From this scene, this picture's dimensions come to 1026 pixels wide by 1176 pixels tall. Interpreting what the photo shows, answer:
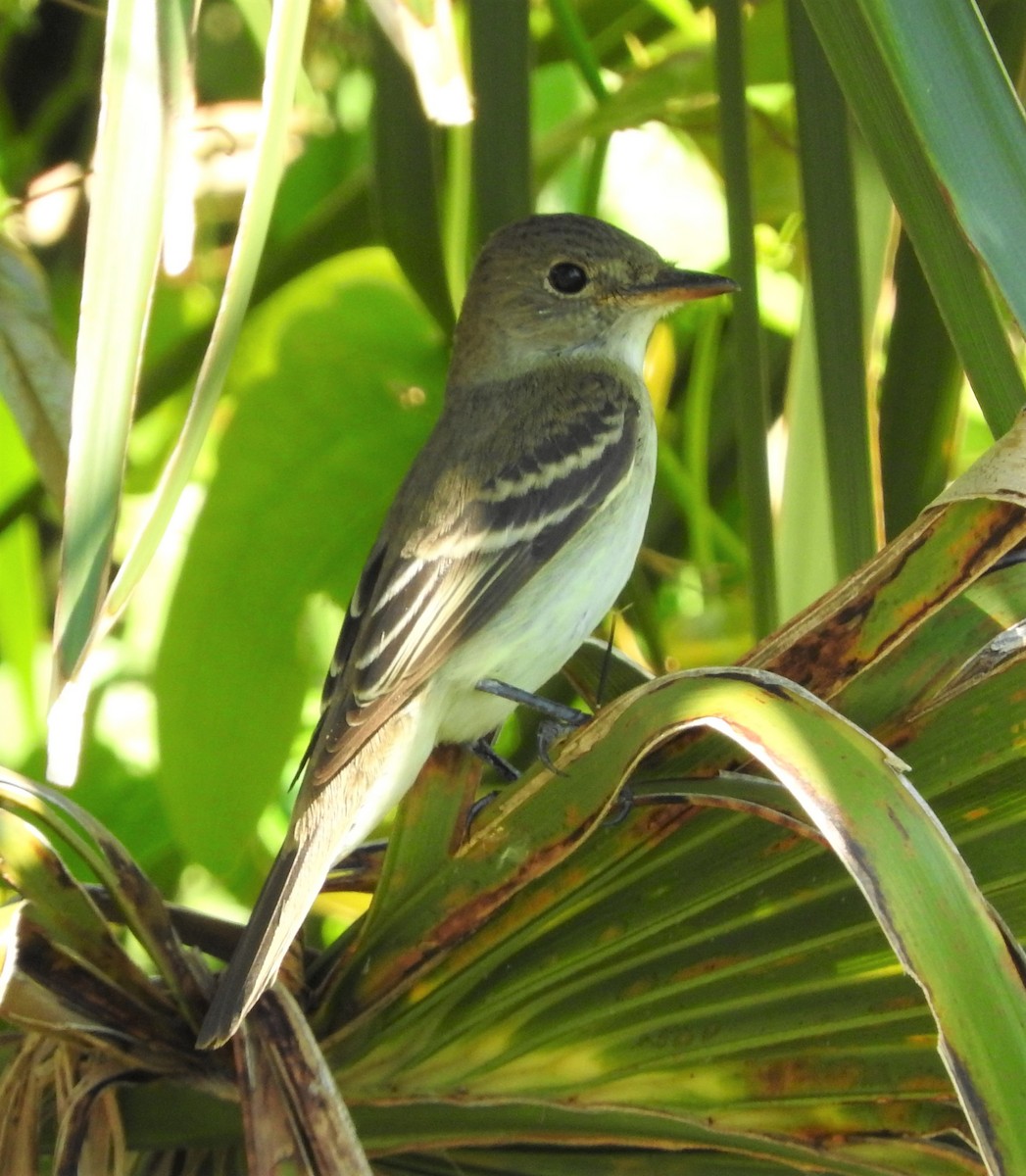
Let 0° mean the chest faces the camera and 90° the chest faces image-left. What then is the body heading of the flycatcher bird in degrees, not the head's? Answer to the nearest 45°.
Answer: approximately 270°
